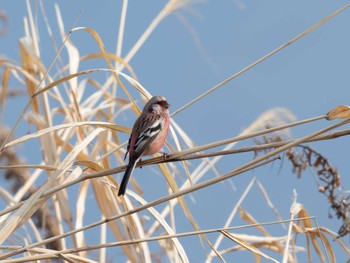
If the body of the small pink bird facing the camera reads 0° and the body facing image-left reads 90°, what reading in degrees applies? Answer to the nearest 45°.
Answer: approximately 270°

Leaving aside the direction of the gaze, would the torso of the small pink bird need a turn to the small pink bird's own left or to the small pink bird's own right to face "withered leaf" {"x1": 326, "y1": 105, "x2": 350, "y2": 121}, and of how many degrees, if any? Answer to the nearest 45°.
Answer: approximately 45° to the small pink bird's own right
